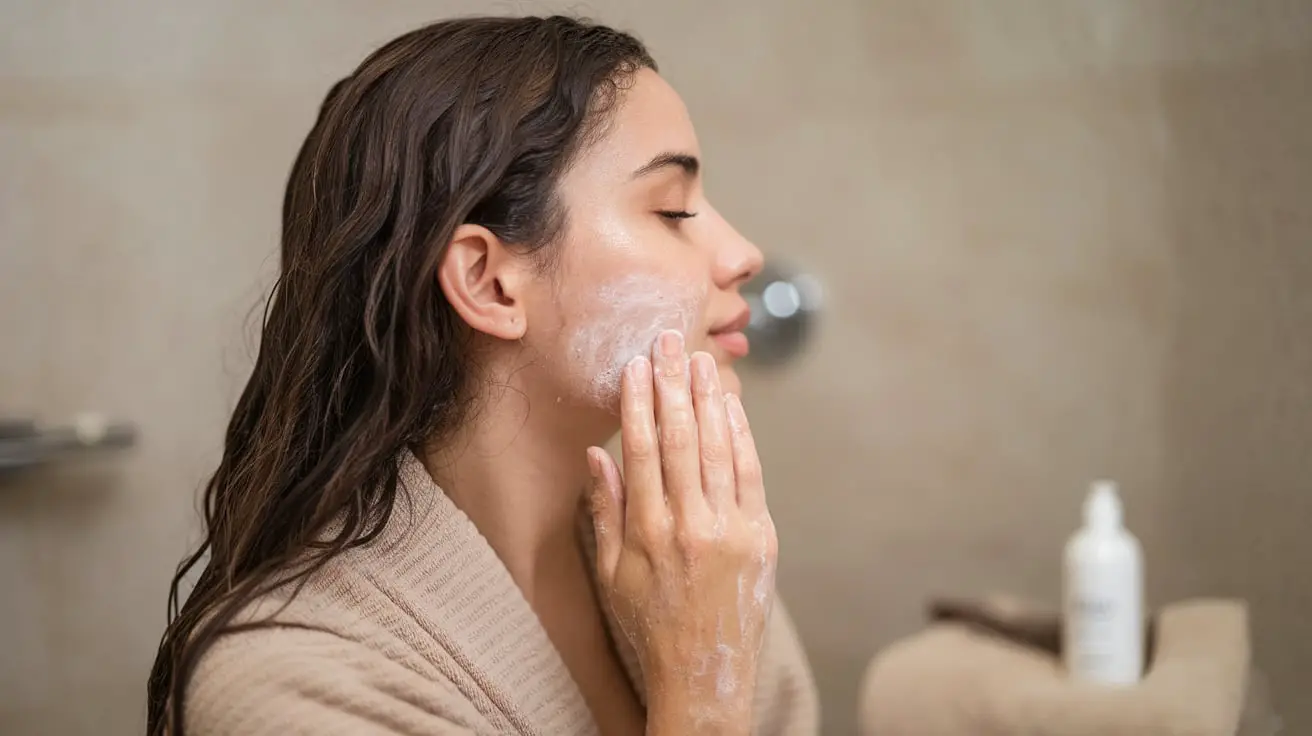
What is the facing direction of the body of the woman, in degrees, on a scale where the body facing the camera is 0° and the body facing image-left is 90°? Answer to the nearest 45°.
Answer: approximately 270°

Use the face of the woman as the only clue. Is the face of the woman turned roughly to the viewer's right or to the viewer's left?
to the viewer's right
